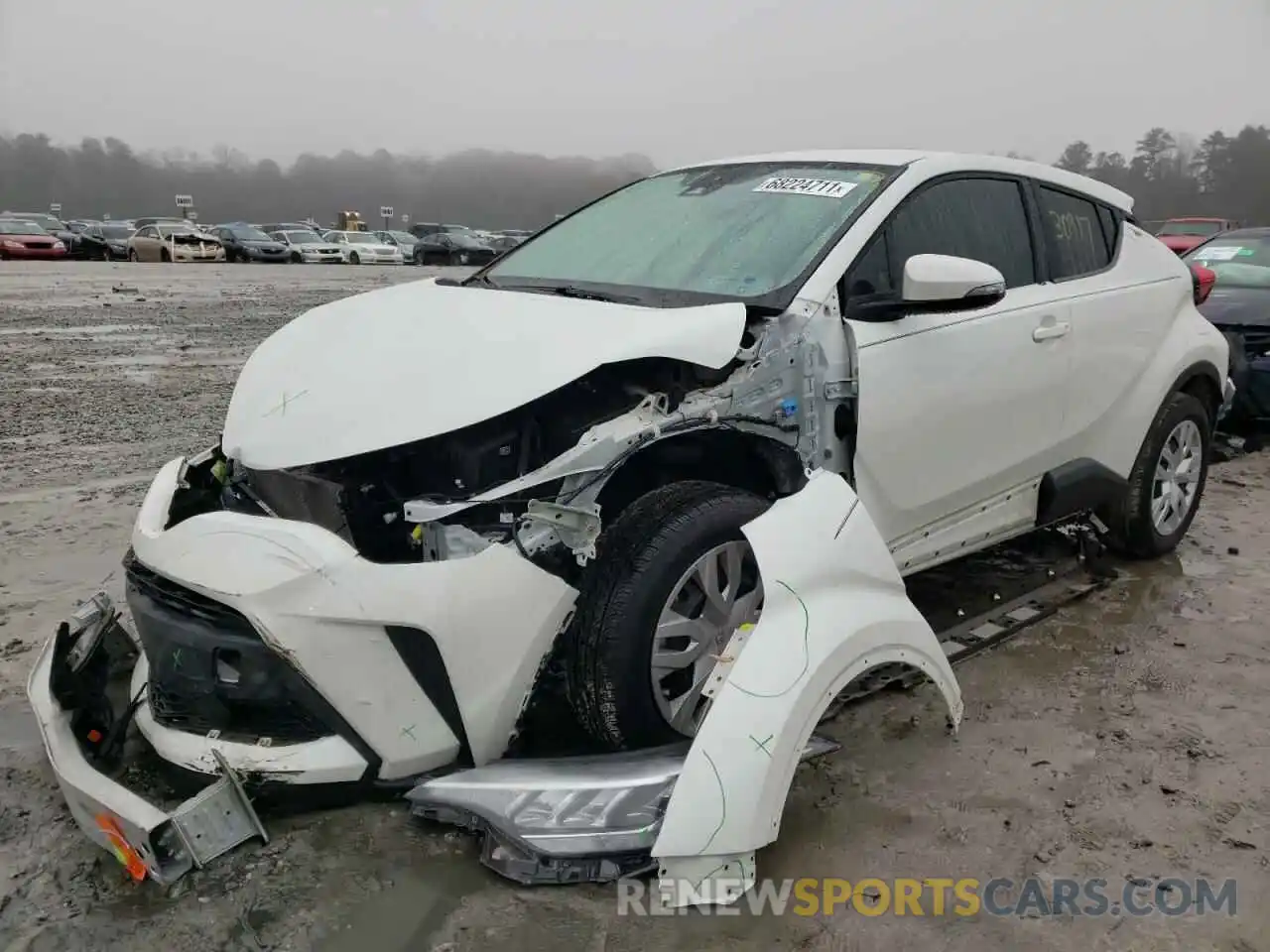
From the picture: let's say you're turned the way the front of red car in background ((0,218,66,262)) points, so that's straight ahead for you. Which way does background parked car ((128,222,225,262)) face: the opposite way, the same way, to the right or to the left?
the same way

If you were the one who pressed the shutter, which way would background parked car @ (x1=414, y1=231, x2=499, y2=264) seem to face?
facing the viewer and to the right of the viewer

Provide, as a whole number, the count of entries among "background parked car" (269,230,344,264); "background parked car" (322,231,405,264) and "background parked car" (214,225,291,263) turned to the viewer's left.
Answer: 0

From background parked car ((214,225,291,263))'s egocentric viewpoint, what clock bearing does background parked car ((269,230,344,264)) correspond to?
background parked car ((269,230,344,264)) is roughly at 10 o'clock from background parked car ((214,225,291,263)).

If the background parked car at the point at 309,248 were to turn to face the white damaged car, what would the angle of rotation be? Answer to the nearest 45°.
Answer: approximately 45° to its right

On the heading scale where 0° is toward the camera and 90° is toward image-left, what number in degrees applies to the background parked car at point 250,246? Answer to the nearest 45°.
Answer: approximately 315°

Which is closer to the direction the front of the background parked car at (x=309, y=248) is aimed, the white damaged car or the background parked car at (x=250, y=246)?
the white damaged car

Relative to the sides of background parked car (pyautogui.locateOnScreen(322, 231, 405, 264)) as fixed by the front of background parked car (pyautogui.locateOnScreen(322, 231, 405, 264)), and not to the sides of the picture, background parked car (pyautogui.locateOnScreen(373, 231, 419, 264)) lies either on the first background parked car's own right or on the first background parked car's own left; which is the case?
on the first background parked car's own left

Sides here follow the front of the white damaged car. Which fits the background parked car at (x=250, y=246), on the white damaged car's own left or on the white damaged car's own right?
on the white damaged car's own right

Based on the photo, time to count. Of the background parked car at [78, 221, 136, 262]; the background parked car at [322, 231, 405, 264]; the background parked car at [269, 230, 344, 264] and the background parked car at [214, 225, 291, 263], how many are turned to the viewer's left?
0

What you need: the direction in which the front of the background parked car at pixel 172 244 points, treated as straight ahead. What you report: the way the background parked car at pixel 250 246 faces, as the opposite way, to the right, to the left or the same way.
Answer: the same way

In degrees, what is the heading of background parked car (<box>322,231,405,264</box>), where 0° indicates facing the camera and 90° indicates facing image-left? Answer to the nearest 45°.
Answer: approximately 315°

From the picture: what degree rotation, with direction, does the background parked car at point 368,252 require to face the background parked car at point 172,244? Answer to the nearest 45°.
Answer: approximately 135° to its right

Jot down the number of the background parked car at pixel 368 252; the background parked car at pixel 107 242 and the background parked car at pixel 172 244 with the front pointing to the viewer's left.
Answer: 0
